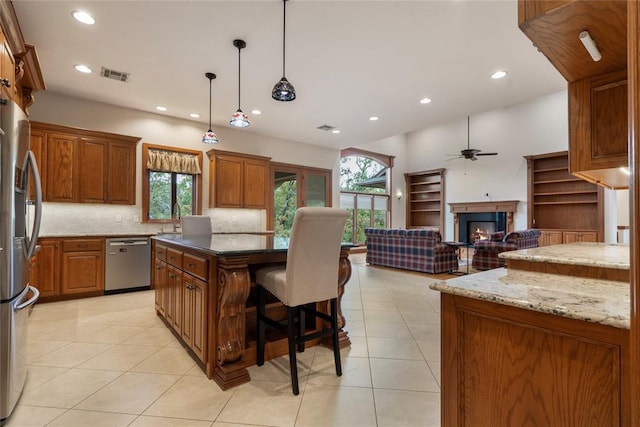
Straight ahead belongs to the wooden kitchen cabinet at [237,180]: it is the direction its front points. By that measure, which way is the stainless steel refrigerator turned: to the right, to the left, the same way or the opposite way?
to the left

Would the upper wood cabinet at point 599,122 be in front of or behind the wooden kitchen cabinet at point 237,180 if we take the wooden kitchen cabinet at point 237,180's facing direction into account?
in front

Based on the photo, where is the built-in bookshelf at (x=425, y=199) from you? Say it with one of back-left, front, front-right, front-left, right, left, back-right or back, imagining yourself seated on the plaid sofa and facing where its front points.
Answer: front-left

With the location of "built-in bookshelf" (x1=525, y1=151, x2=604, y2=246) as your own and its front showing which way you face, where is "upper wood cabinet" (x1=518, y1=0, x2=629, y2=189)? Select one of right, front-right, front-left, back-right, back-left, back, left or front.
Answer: front

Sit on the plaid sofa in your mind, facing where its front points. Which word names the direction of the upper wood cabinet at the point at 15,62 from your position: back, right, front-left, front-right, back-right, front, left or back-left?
back

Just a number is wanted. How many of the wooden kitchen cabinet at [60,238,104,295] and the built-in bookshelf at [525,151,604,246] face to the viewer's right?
0

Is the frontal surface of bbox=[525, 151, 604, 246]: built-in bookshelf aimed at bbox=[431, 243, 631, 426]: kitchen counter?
yes

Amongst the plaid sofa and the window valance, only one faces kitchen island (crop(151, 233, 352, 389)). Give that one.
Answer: the window valance

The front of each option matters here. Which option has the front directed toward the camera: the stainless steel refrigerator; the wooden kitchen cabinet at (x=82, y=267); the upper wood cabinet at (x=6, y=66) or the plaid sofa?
the wooden kitchen cabinet

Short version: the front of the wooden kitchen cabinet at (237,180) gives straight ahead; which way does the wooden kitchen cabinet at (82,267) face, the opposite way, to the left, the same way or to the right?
the same way

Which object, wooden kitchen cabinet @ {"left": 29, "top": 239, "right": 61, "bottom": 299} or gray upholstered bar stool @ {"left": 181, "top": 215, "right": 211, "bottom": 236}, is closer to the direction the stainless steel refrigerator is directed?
the gray upholstered bar stool

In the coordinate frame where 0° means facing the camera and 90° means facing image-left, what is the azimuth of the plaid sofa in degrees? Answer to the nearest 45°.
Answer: approximately 225°

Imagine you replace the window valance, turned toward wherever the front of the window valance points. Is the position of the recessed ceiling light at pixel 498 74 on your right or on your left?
on your left

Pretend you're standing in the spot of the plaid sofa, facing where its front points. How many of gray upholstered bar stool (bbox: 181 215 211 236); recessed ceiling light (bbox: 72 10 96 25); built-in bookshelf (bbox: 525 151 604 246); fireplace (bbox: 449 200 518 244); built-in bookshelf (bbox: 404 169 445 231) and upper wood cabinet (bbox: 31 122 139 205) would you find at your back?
3

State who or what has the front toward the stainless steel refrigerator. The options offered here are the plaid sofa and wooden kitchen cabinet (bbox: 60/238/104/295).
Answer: the wooden kitchen cabinet
